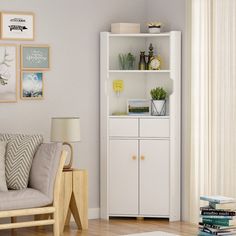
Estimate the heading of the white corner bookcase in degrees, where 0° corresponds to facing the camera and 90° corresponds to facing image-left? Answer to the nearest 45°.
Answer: approximately 0°

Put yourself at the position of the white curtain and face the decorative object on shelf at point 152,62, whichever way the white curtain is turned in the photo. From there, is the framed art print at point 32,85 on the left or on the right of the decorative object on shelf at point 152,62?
left

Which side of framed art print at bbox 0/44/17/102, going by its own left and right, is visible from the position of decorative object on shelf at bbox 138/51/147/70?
left

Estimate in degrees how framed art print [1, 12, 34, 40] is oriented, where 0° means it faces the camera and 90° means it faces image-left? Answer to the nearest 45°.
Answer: approximately 0°

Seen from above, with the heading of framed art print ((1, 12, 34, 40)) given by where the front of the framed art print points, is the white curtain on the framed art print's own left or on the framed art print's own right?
on the framed art print's own left

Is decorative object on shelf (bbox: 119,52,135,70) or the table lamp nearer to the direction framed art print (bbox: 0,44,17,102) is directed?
the table lamp
